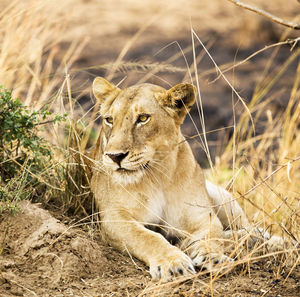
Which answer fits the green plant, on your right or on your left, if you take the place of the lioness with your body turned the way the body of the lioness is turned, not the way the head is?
on your right

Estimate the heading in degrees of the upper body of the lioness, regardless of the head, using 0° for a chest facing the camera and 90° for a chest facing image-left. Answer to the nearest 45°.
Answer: approximately 0°
